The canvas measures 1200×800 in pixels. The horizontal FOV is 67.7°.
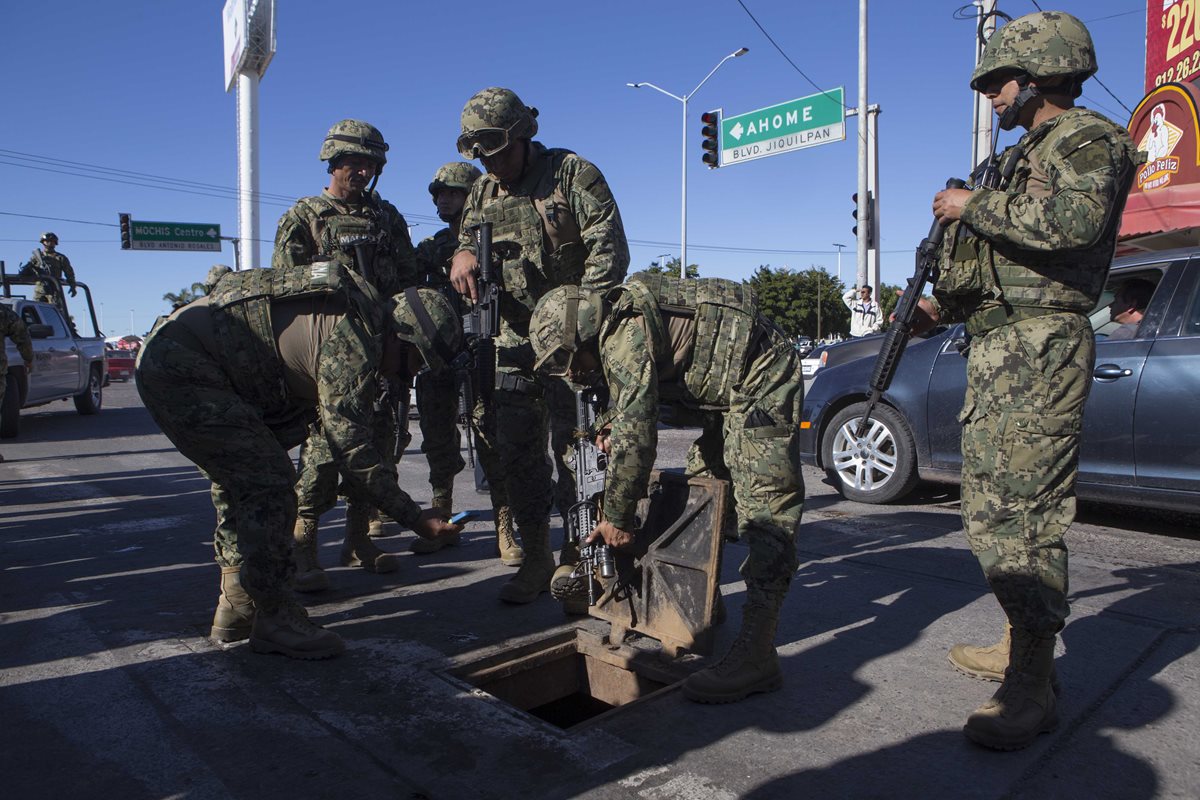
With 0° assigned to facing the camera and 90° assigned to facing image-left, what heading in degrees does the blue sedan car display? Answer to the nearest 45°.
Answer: approximately 90°

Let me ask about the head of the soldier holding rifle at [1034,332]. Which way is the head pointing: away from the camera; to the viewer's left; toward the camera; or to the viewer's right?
to the viewer's left

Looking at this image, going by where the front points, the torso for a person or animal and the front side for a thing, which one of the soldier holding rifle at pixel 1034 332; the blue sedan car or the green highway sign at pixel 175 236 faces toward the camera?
the green highway sign

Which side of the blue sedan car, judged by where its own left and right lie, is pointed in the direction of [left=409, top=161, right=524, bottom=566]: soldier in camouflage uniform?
front

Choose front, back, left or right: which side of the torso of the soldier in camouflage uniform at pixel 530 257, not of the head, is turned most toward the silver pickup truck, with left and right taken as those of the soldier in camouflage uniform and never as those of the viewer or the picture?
right

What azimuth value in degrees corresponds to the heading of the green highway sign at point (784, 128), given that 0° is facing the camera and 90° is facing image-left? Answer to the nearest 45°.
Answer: approximately 45°

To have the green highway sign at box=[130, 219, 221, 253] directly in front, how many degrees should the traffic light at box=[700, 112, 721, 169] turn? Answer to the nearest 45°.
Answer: approximately 90° to its right

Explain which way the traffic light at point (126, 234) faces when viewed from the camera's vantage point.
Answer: facing the viewer

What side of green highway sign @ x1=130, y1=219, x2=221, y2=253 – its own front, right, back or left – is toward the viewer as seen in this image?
front

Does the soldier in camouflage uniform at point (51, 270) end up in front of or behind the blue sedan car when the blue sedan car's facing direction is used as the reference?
in front

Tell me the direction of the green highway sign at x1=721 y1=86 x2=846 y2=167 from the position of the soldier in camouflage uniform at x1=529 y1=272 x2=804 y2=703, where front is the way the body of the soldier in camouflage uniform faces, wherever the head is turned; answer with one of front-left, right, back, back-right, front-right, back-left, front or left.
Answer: right

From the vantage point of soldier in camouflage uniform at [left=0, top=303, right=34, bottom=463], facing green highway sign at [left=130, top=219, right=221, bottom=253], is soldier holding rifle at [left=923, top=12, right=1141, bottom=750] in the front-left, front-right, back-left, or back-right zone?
back-right

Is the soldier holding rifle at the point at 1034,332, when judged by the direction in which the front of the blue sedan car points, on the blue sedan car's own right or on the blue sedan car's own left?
on the blue sedan car's own left

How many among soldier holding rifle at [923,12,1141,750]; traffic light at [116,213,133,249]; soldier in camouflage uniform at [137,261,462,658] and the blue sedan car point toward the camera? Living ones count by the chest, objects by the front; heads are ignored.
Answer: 1

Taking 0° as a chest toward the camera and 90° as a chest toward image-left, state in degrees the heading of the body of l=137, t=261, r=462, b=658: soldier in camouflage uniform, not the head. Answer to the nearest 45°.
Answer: approximately 270°
